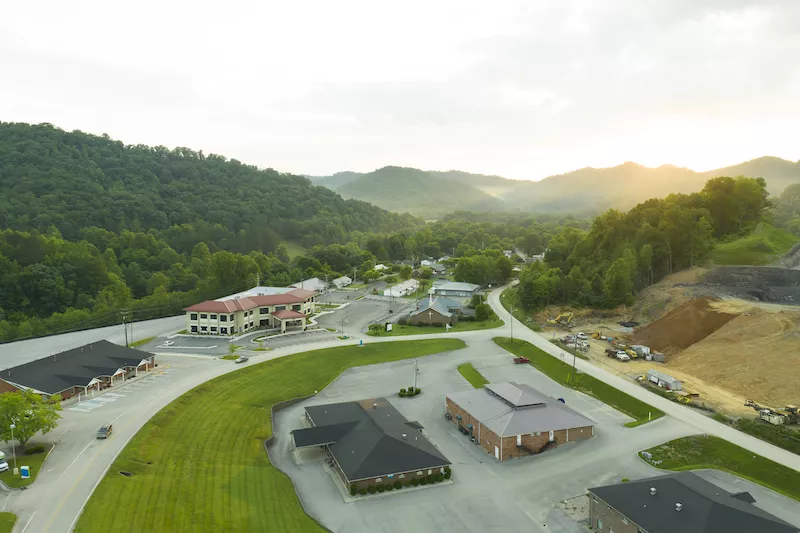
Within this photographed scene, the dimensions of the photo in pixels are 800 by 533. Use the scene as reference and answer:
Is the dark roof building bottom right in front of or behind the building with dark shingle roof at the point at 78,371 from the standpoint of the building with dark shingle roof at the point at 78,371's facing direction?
in front

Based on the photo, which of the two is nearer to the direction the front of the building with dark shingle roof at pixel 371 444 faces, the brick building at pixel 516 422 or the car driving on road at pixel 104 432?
the car driving on road

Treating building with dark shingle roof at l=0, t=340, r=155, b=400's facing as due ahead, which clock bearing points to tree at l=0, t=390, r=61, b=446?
The tree is roughly at 2 o'clock from the building with dark shingle roof.

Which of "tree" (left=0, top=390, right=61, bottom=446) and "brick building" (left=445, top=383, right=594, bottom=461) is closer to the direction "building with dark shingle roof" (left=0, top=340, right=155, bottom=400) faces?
the brick building

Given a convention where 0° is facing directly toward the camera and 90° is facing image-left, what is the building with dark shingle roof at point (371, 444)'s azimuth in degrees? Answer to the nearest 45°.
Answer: approximately 90°

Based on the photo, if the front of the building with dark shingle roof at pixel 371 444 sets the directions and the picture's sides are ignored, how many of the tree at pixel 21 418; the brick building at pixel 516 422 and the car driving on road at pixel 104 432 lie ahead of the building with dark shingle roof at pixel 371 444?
2

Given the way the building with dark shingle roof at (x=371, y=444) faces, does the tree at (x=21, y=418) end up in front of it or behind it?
in front

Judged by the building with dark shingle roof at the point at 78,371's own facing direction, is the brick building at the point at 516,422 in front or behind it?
in front

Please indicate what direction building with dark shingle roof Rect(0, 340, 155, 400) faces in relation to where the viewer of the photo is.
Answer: facing the viewer and to the right of the viewer

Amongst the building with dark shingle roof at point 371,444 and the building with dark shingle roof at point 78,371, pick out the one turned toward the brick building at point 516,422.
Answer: the building with dark shingle roof at point 78,371
